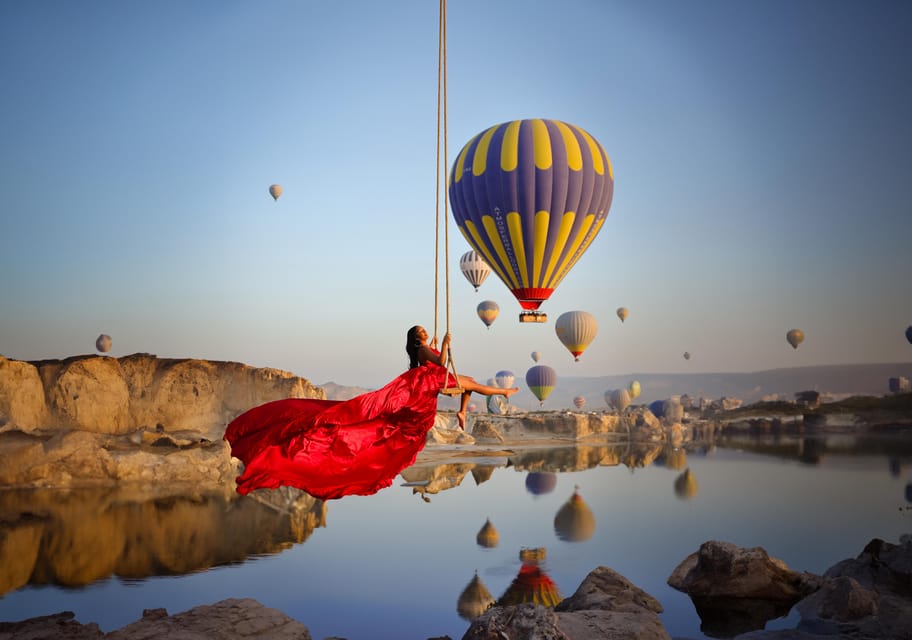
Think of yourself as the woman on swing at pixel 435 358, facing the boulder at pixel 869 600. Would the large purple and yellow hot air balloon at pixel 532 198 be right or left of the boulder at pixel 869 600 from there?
left

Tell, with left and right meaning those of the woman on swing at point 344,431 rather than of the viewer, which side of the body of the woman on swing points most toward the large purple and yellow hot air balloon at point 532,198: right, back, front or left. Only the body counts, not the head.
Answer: left

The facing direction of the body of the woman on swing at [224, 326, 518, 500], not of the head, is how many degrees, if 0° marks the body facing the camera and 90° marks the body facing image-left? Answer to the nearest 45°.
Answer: approximately 270°

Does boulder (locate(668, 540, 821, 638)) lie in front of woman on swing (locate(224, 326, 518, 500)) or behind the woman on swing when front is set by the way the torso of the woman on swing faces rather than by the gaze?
in front

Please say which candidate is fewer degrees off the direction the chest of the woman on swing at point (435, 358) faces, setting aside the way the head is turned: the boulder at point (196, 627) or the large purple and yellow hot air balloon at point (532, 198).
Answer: the large purple and yellow hot air balloon

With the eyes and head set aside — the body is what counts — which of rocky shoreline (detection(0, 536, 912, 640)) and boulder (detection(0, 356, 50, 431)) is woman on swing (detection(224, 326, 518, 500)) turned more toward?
the rocky shoreline
